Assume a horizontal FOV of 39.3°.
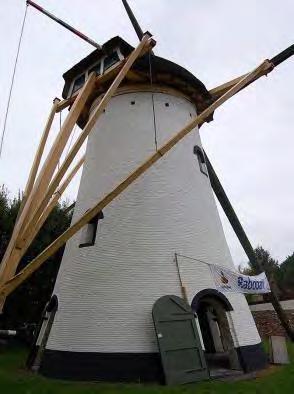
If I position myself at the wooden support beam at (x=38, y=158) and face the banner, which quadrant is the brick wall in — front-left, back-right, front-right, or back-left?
front-left

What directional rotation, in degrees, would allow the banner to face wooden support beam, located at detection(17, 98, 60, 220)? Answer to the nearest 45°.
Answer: approximately 45° to its right

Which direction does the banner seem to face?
toward the camera

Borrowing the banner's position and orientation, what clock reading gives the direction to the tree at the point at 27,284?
The tree is roughly at 4 o'clock from the banner.

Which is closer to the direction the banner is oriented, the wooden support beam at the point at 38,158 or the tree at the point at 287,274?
the wooden support beam

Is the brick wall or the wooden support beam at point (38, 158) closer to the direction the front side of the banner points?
the wooden support beam

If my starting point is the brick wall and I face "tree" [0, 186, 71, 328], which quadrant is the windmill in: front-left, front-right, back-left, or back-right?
front-left

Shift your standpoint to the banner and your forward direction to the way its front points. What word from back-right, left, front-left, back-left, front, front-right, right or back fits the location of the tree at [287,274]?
back
